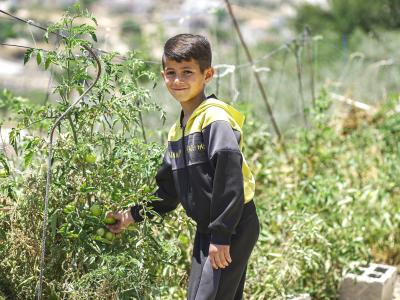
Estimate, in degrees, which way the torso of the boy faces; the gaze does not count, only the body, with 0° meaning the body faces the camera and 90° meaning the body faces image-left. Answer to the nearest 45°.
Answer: approximately 45°

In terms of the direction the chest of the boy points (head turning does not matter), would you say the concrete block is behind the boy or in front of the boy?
behind
